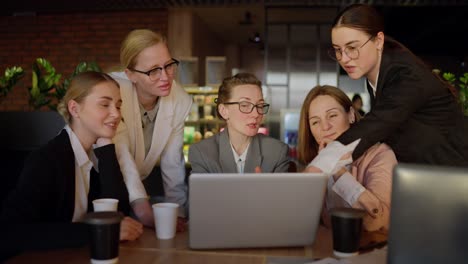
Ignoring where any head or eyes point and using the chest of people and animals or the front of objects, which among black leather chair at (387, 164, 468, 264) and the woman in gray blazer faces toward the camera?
the woman in gray blazer

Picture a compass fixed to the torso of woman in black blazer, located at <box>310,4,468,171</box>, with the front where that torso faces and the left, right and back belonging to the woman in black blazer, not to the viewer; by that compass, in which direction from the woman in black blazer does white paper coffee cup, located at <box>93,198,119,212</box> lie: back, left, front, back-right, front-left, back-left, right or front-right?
front

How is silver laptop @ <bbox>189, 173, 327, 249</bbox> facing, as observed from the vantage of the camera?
facing away from the viewer

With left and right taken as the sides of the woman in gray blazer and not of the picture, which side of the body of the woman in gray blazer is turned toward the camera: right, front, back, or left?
front

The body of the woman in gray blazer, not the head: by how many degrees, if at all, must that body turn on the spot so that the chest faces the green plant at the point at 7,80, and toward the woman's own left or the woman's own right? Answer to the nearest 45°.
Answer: approximately 135° to the woman's own right

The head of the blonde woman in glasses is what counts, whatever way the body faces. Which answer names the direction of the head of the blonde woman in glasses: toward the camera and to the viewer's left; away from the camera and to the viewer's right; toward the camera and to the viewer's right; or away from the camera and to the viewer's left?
toward the camera and to the viewer's right

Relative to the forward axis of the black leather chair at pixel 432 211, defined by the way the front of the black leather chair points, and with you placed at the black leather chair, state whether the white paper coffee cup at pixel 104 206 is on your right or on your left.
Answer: on your left

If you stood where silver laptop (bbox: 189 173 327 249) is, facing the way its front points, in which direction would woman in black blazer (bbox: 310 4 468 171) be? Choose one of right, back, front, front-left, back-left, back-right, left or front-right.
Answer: front-right

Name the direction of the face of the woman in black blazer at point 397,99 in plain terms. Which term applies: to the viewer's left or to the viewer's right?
to the viewer's left

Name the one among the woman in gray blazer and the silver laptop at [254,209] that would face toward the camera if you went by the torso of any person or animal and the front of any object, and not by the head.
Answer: the woman in gray blazer

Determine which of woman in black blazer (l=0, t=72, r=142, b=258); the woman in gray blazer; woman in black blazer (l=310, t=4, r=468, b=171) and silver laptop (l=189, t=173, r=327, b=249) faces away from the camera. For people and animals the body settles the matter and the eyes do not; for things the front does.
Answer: the silver laptop
